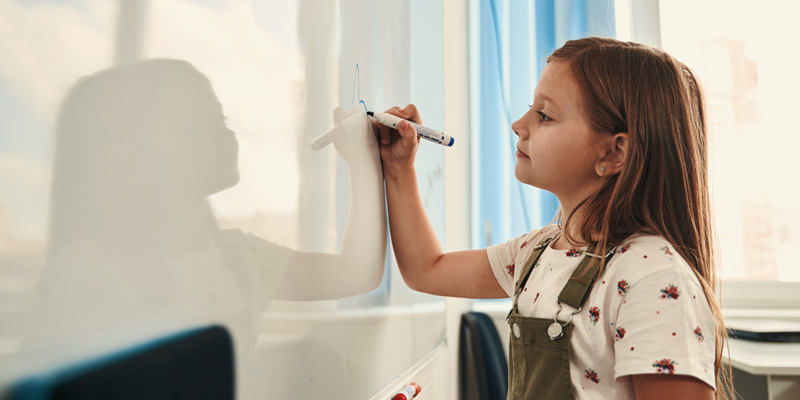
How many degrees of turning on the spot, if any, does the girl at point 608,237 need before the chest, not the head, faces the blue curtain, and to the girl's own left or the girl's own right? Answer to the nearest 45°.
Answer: approximately 135° to the girl's own right

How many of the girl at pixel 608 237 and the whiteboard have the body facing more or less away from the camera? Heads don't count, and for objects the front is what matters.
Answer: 0

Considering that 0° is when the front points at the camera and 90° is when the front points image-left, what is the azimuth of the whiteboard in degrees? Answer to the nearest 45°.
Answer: approximately 315°

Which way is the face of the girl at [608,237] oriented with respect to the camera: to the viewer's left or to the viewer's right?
to the viewer's left

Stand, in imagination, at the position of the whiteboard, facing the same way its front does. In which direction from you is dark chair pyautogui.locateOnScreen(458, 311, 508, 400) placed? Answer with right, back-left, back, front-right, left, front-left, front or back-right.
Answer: left

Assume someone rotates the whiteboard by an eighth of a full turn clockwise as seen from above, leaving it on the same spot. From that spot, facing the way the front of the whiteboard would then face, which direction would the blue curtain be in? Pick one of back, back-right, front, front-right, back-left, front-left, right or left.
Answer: back-left

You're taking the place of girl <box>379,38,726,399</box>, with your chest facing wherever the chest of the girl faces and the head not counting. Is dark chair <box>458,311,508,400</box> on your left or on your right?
on your right

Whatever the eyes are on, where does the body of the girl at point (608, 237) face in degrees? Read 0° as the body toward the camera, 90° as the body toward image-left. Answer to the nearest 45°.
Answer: approximately 45°
